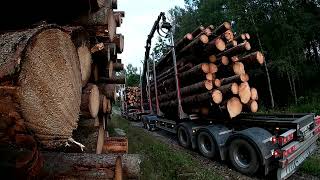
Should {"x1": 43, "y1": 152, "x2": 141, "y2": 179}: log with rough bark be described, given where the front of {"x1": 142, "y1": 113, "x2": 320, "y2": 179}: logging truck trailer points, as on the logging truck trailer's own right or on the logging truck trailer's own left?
on the logging truck trailer's own left

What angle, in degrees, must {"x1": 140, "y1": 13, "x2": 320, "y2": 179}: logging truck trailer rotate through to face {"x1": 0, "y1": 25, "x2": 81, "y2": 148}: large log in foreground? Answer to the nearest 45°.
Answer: approximately 135° to its left

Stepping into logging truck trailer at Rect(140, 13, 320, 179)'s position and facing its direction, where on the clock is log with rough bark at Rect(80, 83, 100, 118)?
The log with rough bark is roughly at 8 o'clock from the logging truck trailer.

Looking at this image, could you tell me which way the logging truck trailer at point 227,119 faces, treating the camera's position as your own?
facing away from the viewer and to the left of the viewer

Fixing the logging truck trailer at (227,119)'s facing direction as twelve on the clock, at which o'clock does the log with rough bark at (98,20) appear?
The log with rough bark is roughly at 8 o'clock from the logging truck trailer.
